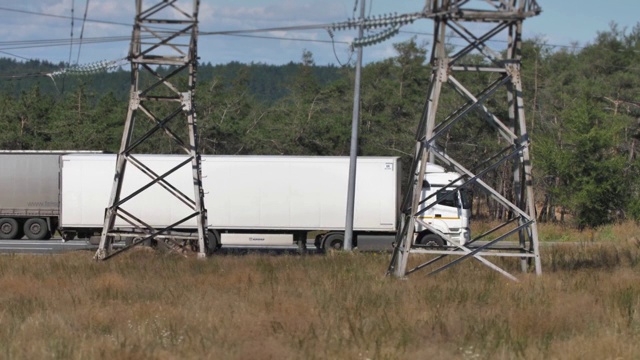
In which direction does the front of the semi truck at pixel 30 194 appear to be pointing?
to the viewer's left

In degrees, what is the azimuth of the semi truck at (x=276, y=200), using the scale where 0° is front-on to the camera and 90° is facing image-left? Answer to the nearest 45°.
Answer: approximately 270°
